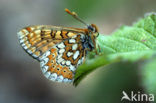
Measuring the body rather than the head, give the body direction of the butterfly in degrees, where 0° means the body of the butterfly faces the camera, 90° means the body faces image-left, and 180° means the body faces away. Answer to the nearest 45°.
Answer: approximately 270°
